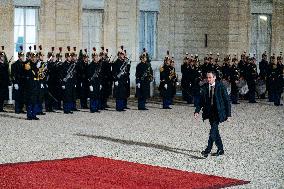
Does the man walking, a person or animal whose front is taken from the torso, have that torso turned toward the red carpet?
yes

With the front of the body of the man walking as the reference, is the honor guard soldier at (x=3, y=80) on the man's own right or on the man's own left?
on the man's own right

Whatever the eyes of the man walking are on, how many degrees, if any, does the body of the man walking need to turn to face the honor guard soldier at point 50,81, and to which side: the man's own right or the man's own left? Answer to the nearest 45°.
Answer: approximately 90° to the man's own right

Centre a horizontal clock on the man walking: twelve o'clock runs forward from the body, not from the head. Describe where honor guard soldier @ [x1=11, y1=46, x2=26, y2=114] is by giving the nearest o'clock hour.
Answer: The honor guard soldier is roughly at 3 o'clock from the man walking.

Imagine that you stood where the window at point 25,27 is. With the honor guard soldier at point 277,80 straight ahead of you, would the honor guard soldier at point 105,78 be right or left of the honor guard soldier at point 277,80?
right

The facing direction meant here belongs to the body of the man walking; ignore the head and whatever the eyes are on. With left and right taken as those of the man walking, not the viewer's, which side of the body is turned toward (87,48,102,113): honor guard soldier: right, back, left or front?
right

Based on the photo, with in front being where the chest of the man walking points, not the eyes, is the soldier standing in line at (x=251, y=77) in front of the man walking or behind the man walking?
behind

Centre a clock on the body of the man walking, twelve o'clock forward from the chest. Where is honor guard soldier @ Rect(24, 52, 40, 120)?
The honor guard soldier is roughly at 3 o'clock from the man walking.

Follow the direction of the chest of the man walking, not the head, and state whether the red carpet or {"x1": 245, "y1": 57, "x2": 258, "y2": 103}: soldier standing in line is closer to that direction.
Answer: the red carpet

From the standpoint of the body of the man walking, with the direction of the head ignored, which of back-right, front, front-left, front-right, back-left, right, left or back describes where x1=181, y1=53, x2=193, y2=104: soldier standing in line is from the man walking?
back-right

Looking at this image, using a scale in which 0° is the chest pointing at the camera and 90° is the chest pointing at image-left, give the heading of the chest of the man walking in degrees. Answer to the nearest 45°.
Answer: approximately 45°

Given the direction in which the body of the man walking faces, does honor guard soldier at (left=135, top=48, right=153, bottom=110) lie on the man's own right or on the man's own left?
on the man's own right

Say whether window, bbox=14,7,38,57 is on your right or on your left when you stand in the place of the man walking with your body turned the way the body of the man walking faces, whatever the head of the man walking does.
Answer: on your right
